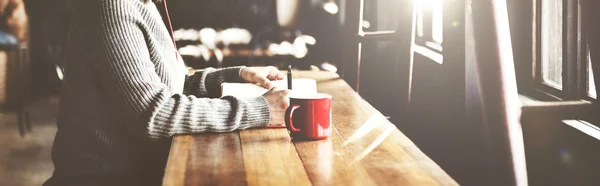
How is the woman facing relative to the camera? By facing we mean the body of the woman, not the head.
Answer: to the viewer's right

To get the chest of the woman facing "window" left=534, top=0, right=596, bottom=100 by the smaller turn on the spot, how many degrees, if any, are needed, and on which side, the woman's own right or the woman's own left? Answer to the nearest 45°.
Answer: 0° — they already face it

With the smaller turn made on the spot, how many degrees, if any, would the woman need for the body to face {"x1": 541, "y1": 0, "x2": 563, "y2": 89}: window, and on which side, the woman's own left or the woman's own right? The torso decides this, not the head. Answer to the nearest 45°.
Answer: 0° — they already face it
